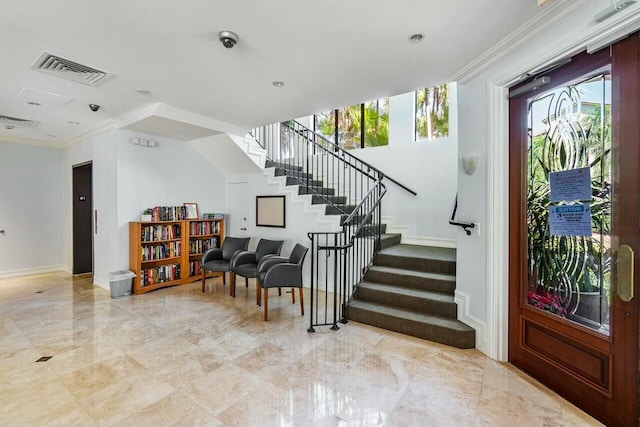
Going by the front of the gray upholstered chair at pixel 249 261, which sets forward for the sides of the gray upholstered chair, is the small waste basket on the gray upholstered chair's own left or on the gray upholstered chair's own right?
on the gray upholstered chair's own right

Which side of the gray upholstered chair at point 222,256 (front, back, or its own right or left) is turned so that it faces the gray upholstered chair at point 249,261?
left

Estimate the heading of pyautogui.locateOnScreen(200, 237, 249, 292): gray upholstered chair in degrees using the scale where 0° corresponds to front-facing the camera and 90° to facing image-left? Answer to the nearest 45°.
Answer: approximately 45°

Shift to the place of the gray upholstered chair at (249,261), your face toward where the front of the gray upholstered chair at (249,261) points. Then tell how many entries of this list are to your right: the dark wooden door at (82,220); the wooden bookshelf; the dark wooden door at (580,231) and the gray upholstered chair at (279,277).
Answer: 2

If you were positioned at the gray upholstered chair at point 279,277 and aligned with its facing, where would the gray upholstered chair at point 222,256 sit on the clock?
the gray upholstered chair at point 222,256 is roughly at 2 o'clock from the gray upholstered chair at point 279,277.

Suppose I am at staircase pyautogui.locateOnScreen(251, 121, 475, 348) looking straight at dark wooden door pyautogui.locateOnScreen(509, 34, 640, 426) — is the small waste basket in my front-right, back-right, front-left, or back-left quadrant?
back-right

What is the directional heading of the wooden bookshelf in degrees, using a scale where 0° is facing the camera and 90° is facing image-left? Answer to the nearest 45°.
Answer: approximately 315°

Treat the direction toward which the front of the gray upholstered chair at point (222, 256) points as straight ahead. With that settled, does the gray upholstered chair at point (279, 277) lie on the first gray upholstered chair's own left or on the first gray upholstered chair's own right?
on the first gray upholstered chair's own left

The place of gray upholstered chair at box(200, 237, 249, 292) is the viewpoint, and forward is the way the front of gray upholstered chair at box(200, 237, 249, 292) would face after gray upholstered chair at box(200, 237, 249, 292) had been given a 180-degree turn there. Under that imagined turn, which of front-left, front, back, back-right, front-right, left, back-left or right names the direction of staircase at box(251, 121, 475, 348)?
right

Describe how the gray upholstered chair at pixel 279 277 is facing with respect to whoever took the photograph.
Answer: facing to the left of the viewer

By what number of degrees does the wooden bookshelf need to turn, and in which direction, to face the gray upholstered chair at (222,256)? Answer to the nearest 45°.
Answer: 0° — it already faces it
